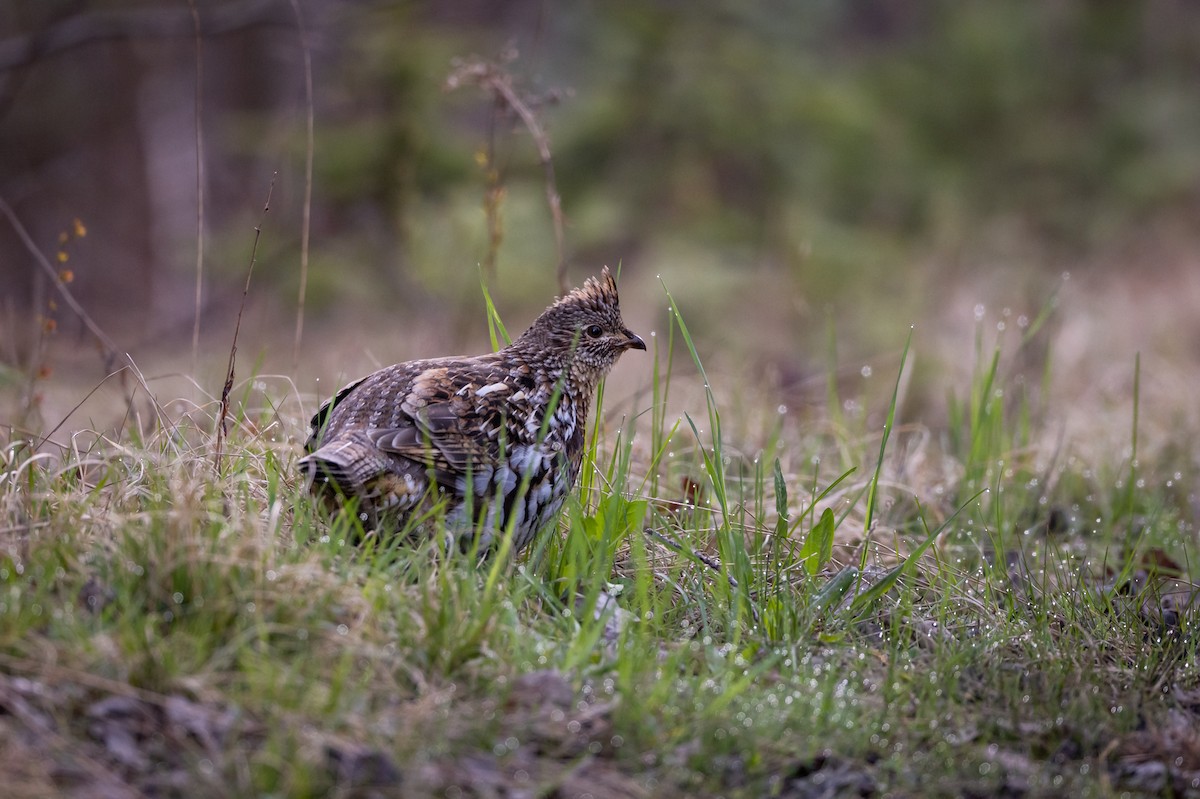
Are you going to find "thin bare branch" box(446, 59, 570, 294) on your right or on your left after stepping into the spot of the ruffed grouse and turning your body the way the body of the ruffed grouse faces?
on your left

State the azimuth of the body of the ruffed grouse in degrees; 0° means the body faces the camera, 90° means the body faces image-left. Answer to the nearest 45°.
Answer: approximately 270°
